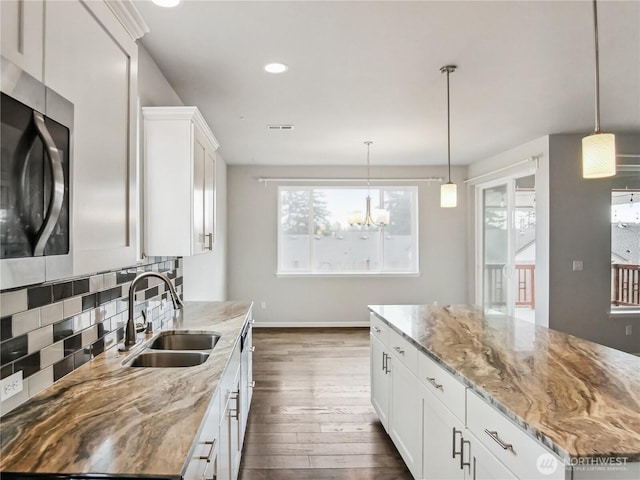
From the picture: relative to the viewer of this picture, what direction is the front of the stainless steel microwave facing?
facing the viewer and to the right of the viewer

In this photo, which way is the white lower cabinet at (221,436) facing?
to the viewer's right

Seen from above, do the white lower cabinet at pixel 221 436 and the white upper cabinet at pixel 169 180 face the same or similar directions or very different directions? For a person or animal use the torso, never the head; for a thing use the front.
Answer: same or similar directions

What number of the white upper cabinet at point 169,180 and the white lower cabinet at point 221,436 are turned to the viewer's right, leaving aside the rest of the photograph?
2

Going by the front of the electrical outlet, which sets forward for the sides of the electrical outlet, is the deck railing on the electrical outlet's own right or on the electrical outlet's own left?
on the electrical outlet's own left

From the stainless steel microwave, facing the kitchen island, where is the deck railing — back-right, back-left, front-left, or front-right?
front-left

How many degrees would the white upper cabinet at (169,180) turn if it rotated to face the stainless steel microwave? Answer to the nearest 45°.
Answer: approximately 90° to its right

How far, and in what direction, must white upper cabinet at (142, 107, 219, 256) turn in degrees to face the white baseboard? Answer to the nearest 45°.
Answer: approximately 45° to its left

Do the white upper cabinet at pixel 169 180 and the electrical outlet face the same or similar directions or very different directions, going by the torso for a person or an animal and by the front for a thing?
same or similar directions

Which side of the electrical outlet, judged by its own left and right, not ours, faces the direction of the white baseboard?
left

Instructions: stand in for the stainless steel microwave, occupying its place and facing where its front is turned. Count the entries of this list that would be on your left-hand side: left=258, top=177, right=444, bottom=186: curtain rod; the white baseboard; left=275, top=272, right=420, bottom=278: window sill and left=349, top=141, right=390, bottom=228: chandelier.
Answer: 4

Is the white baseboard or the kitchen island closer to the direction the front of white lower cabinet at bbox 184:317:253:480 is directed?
the kitchen island

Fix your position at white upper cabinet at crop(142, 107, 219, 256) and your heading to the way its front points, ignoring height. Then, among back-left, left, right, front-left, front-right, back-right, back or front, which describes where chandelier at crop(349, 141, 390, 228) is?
front-left

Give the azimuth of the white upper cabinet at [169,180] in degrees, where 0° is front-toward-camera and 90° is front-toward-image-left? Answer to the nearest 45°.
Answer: approximately 270°
